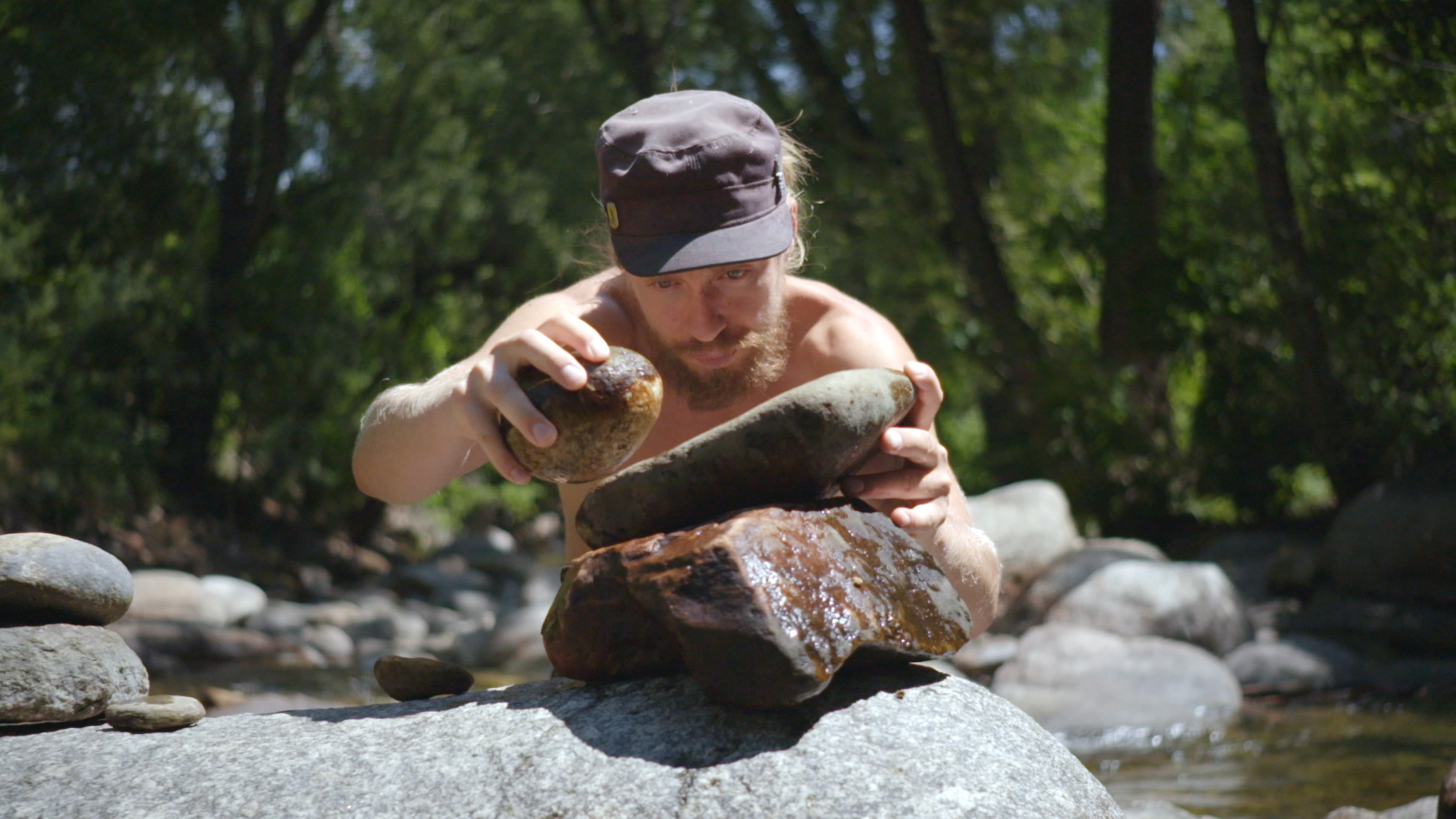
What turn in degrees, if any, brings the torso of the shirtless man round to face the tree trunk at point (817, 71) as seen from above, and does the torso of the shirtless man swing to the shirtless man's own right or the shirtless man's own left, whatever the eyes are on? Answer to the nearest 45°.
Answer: approximately 180°

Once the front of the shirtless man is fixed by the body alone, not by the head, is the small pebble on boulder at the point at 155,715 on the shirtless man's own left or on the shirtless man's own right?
on the shirtless man's own right

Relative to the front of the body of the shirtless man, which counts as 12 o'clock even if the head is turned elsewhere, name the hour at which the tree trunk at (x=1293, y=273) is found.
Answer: The tree trunk is roughly at 7 o'clock from the shirtless man.

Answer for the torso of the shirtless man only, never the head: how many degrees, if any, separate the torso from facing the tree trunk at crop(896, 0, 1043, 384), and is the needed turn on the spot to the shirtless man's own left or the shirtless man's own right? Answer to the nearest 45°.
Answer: approximately 180°

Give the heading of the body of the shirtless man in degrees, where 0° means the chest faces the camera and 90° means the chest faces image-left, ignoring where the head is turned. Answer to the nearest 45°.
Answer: approximately 0°

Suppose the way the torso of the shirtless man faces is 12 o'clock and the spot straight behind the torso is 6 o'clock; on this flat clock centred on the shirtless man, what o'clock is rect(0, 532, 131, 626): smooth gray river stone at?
The smooth gray river stone is roughly at 3 o'clock from the shirtless man.

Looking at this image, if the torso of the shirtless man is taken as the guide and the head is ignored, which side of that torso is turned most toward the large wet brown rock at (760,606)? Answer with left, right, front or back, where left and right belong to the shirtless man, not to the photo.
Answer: front

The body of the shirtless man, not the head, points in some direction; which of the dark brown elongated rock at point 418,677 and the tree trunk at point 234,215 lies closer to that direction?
the dark brown elongated rock

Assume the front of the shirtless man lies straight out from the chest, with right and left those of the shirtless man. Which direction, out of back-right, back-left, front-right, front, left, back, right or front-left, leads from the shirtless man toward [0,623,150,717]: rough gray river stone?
right
